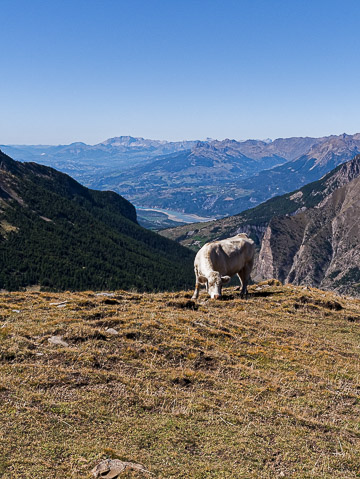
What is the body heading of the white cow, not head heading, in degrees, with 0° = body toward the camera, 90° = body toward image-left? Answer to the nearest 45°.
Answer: approximately 45°
